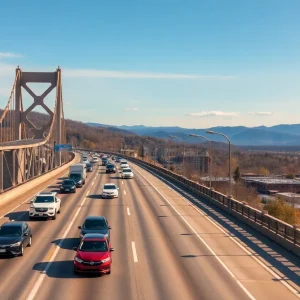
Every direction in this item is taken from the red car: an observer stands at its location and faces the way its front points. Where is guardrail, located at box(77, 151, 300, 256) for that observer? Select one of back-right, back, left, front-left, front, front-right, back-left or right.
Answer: back-left

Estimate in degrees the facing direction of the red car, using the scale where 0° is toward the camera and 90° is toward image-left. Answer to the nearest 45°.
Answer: approximately 0°

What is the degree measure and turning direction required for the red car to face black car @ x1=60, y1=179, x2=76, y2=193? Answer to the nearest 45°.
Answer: approximately 180°

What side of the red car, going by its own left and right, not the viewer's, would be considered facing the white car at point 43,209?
back

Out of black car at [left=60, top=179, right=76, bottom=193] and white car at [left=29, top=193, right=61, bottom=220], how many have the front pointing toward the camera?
2

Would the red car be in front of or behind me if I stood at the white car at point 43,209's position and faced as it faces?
in front

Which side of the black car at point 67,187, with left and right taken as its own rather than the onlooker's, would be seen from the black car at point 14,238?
front

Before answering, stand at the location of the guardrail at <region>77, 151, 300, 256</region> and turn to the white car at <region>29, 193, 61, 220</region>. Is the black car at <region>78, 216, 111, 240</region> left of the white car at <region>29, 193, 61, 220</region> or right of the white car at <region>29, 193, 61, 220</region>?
left

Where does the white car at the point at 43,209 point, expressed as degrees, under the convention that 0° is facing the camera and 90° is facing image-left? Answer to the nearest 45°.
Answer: approximately 0°

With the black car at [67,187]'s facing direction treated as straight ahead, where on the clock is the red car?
The red car is roughly at 12 o'clock from the black car.

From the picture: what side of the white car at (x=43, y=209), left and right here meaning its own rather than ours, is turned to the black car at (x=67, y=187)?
back

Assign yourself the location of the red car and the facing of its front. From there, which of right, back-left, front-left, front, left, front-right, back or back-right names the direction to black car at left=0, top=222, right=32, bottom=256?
back-right
